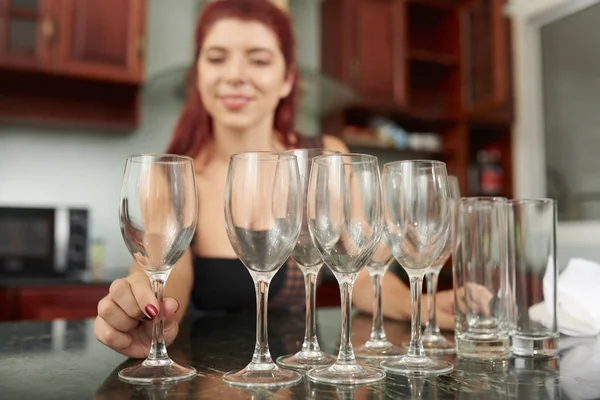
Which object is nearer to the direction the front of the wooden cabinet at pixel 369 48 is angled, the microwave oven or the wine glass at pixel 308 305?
the wine glass

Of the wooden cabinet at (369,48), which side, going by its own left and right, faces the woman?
front

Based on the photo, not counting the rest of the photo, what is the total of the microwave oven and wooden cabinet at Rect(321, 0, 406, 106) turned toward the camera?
2

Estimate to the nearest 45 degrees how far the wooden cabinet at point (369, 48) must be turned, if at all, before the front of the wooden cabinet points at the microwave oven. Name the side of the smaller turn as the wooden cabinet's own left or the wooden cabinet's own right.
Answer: approximately 45° to the wooden cabinet's own right

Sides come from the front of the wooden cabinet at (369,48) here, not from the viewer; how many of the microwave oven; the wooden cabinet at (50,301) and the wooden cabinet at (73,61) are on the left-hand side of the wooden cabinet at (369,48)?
0

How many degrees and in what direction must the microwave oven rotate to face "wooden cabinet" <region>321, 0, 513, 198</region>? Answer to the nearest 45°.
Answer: approximately 90° to its left

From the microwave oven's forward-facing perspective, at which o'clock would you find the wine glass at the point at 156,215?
The wine glass is roughly at 12 o'clock from the microwave oven.

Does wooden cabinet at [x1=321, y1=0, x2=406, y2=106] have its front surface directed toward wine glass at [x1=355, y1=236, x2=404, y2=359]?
yes

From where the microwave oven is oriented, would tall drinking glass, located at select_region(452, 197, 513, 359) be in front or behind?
in front

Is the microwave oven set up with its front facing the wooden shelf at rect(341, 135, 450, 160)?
no

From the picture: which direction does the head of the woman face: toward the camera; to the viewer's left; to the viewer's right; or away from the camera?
toward the camera

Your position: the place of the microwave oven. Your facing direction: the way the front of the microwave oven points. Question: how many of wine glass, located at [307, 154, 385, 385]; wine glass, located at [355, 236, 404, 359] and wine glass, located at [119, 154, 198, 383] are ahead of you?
3

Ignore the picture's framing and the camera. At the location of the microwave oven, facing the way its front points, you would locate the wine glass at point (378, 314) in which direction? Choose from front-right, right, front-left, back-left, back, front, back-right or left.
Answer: front

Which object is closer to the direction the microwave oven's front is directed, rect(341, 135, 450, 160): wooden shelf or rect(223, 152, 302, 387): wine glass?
the wine glass

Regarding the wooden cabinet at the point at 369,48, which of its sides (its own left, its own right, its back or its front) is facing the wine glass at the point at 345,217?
front

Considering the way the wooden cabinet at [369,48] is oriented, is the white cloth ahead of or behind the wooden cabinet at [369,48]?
ahead

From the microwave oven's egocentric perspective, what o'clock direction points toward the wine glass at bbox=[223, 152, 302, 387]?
The wine glass is roughly at 12 o'clock from the microwave oven.

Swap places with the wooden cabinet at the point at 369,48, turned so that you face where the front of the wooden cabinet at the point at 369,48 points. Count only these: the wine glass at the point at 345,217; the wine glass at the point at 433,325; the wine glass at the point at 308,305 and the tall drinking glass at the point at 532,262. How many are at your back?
0

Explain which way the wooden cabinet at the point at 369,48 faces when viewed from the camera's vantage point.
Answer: facing the viewer

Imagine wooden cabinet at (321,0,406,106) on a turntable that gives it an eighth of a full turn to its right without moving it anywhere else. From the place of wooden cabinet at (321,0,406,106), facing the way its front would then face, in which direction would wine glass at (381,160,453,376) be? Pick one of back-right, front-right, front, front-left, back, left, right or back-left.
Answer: front-left
